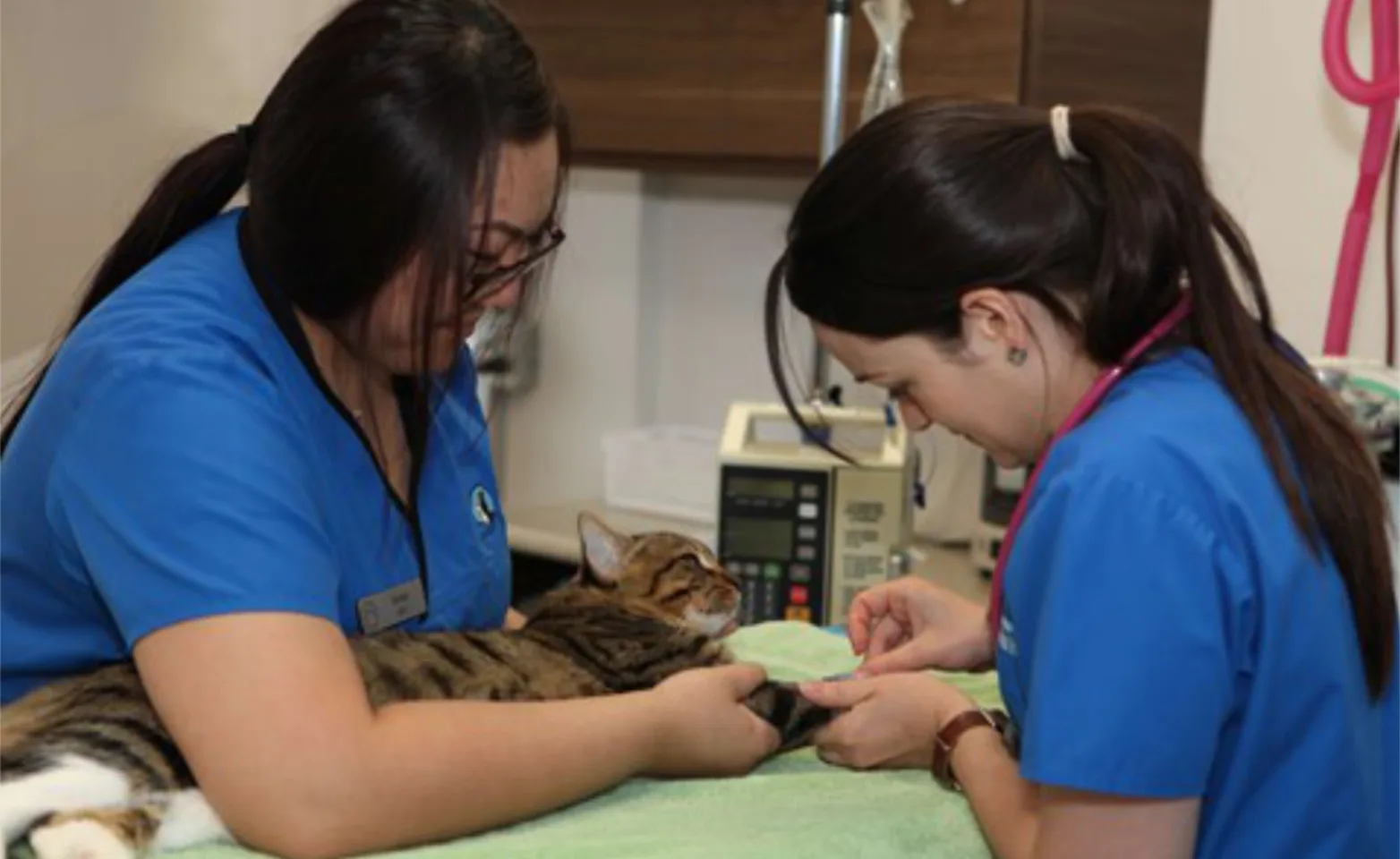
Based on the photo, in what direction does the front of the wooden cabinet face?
toward the camera

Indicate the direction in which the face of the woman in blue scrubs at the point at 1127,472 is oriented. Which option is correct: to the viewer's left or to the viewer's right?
to the viewer's left

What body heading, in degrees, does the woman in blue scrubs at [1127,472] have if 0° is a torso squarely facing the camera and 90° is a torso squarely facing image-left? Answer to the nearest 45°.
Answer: approximately 90°

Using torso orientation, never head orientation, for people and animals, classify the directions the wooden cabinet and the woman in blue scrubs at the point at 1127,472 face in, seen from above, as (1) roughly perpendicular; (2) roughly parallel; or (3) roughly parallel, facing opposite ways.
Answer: roughly perpendicular

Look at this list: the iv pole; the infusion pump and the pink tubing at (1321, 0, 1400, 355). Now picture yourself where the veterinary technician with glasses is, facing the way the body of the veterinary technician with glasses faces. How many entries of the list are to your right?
0

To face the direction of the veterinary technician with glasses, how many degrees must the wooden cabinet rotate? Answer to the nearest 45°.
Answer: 0° — it already faces them

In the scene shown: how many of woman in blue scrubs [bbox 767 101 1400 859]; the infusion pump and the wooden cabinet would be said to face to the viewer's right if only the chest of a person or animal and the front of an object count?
0

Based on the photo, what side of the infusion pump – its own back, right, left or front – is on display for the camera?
front

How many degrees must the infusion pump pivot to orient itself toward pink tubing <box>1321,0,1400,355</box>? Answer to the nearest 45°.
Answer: approximately 90° to its left

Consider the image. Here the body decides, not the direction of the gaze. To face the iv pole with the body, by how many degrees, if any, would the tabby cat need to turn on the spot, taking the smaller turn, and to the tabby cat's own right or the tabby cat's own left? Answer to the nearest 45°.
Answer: approximately 45° to the tabby cat's own left

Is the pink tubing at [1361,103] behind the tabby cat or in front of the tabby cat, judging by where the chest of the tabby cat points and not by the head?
in front

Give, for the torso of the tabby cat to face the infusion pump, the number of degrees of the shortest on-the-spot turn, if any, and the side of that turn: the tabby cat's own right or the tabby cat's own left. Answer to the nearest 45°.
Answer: approximately 45° to the tabby cat's own left

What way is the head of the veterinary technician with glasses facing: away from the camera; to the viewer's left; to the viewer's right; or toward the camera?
to the viewer's right

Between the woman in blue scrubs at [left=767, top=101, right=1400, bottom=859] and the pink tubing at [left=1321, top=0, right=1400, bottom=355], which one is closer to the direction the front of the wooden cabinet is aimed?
the woman in blue scrubs

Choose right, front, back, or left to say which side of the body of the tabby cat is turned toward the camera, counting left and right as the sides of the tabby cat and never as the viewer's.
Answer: right
